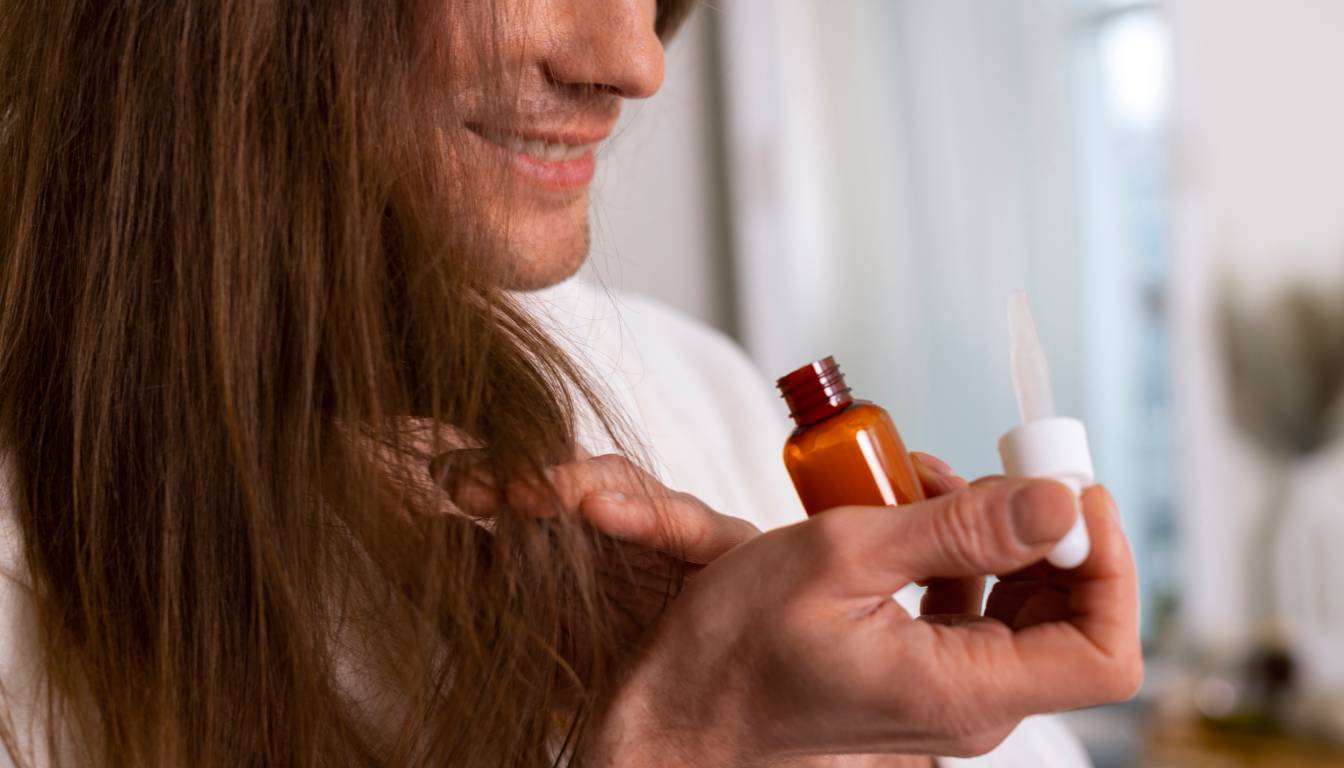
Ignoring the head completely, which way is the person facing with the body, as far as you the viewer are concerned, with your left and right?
facing to the right of the viewer

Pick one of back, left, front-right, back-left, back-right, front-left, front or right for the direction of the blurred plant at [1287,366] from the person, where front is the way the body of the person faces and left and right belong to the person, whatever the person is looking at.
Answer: front-left

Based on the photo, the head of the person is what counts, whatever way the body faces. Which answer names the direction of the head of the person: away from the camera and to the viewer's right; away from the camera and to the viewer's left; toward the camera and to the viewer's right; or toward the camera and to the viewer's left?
toward the camera and to the viewer's right

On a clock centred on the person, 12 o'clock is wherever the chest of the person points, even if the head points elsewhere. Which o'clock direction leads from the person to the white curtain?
The white curtain is roughly at 10 o'clock from the person.
